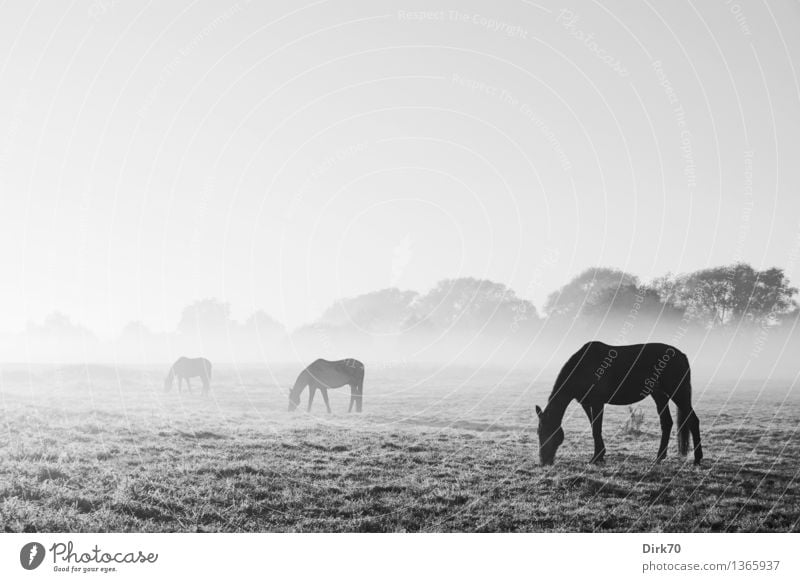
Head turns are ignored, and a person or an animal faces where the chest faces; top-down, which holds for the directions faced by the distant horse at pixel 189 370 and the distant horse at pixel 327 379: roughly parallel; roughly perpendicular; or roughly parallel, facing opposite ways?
roughly parallel

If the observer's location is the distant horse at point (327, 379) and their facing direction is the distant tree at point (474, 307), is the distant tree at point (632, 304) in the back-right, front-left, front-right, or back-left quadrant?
front-right

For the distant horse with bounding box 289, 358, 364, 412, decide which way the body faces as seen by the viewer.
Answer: to the viewer's left

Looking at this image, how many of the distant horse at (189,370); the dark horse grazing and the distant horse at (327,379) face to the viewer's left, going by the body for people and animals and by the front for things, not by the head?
3

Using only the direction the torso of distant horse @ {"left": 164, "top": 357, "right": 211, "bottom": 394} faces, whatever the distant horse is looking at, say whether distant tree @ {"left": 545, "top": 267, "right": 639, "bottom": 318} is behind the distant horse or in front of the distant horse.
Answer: behind

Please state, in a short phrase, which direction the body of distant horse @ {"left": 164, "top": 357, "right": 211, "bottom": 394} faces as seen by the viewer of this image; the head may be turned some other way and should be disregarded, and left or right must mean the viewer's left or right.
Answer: facing to the left of the viewer

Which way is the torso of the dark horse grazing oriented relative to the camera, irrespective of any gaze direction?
to the viewer's left

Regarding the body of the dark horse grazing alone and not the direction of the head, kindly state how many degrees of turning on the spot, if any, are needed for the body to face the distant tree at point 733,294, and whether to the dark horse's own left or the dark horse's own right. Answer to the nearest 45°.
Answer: approximately 90° to the dark horse's own right
